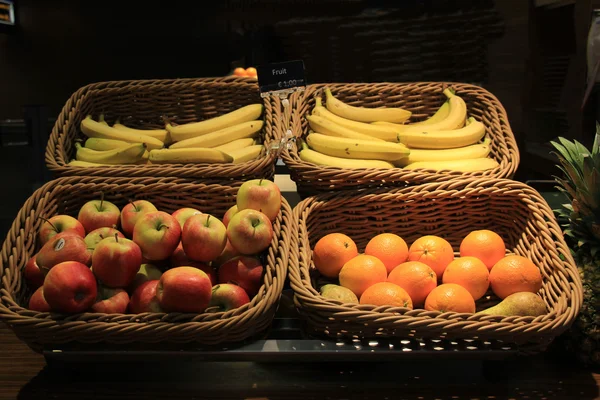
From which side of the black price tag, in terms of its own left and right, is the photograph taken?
front

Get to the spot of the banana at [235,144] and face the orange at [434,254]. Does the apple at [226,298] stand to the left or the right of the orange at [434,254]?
right

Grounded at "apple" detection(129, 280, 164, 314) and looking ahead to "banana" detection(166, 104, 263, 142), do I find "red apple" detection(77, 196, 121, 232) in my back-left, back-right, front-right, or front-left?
front-left

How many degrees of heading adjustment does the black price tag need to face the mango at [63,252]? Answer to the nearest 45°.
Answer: approximately 45° to its right

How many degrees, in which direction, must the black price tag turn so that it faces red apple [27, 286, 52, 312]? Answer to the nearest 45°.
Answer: approximately 45° to its right

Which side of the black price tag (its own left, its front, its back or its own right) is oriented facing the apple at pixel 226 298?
front

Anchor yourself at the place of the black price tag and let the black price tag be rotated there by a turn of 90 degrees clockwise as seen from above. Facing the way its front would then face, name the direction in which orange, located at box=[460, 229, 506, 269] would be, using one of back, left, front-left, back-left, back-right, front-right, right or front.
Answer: back-left

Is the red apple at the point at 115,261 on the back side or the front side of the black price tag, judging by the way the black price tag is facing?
on the front side
